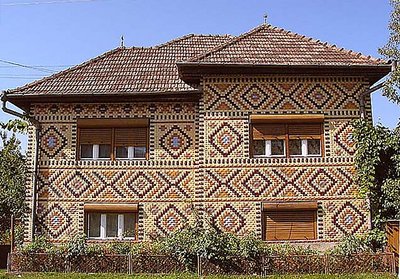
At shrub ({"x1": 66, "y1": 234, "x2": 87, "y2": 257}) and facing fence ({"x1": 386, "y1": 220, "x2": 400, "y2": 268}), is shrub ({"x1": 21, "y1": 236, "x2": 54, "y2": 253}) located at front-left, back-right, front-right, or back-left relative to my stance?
back-left

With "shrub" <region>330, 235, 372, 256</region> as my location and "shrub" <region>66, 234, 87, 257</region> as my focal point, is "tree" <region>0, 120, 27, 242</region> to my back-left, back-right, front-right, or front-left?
front-right

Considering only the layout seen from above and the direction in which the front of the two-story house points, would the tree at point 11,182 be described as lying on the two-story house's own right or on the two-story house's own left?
on the two-story house's own right

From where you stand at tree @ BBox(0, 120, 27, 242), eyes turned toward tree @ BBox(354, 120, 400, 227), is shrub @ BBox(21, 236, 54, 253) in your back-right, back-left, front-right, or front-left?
front-right

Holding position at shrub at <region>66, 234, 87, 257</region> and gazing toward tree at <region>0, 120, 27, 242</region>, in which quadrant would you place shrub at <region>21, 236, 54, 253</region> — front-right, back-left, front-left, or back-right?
front-left

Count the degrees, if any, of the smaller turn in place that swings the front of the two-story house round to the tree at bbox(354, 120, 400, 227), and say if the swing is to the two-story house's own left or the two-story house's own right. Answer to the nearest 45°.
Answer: approximately 90° to the two-story house's own left

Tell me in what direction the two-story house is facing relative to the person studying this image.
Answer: facing the viewer
